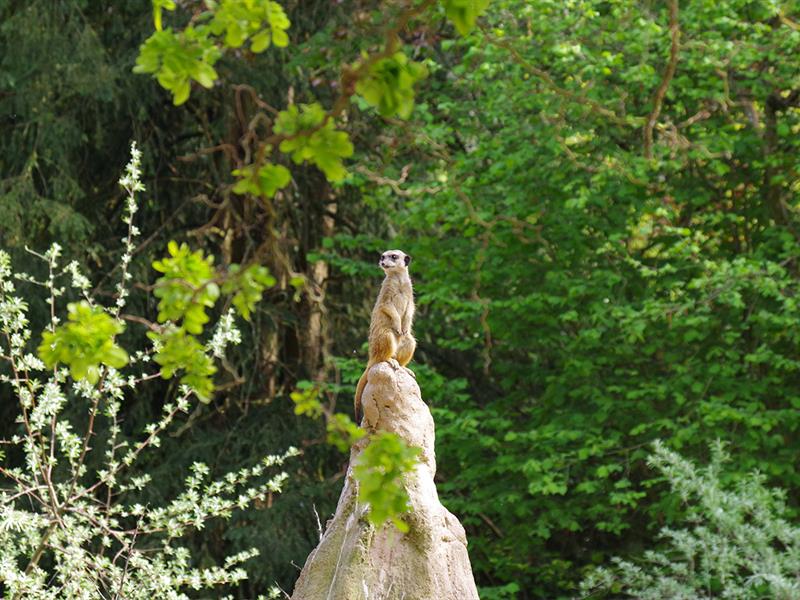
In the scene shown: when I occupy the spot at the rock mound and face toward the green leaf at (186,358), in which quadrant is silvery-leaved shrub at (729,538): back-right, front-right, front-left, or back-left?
back-left

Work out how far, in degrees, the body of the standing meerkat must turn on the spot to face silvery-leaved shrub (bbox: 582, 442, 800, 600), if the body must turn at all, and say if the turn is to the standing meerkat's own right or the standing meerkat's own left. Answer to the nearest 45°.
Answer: approximately 90° to the standing meerkat's own left

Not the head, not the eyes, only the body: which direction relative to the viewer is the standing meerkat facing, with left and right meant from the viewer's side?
facing the viewer and to the right of the viewer

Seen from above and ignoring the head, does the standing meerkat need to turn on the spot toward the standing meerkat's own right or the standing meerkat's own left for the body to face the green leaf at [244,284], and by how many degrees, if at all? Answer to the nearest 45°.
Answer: approximately 45° to the standing meerkat's own right

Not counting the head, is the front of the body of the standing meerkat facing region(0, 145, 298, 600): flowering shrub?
no

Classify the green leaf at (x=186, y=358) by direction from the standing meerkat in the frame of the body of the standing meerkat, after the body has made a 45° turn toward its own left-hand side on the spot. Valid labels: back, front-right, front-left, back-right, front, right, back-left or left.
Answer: right

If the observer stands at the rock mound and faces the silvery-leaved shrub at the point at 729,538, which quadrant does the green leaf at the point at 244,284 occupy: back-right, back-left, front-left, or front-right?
back-right
